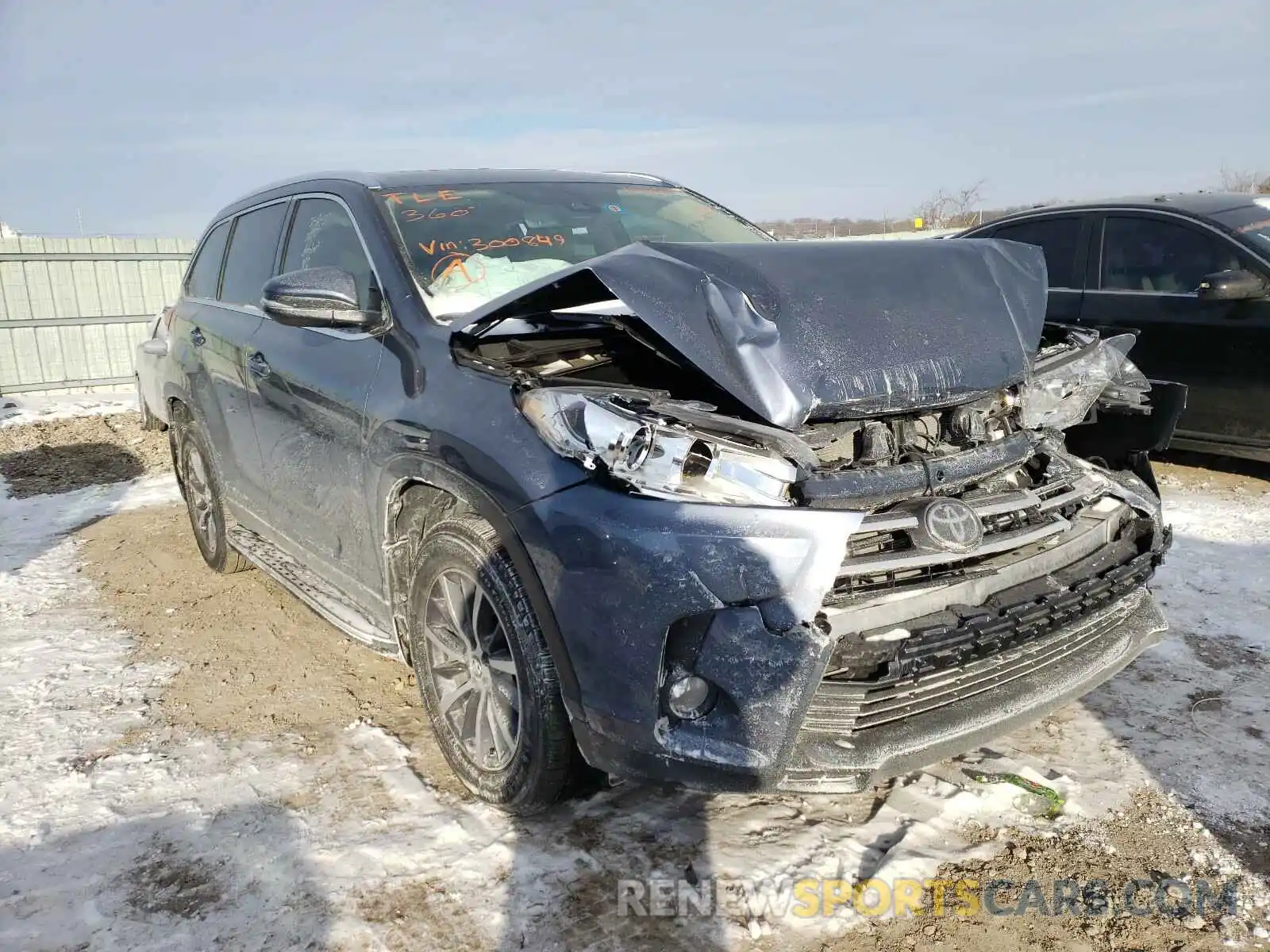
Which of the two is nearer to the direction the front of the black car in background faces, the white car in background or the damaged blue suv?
the damaged blue suv

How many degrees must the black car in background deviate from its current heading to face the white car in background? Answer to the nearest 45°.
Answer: approximately 135° to its right

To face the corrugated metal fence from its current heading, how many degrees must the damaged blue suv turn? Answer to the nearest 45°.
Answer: approximately 180°

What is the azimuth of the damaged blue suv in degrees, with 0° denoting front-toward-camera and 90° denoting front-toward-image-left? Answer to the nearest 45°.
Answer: approximately 315°

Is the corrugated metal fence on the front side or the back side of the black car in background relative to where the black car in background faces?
on the back side

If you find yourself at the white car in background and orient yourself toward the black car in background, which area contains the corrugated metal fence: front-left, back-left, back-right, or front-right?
back-left

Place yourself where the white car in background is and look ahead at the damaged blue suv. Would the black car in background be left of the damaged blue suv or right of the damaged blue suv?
left

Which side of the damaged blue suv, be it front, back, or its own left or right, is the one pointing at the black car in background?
left

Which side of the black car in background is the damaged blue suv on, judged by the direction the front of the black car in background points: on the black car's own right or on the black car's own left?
on the black car's own right

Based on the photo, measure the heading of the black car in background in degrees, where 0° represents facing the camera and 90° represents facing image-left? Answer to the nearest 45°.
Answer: approximately 315°
